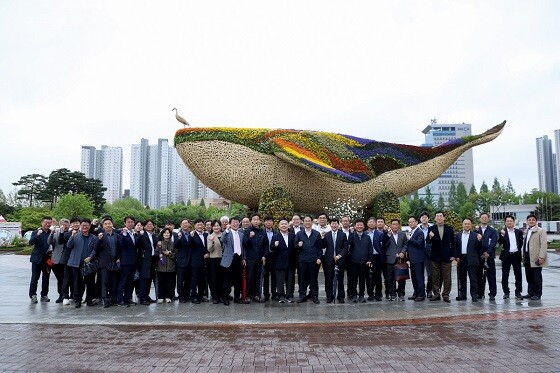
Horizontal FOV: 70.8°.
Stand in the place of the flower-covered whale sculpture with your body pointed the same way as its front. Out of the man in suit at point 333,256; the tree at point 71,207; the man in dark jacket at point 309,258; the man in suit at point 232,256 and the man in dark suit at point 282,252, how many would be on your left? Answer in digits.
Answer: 4

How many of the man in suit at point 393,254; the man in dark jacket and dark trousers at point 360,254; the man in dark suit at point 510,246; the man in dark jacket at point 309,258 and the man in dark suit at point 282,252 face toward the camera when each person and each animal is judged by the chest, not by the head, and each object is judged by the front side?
5

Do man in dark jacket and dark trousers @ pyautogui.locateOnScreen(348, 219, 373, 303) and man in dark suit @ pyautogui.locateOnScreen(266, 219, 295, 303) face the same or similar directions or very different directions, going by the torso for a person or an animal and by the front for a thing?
same or similar directions

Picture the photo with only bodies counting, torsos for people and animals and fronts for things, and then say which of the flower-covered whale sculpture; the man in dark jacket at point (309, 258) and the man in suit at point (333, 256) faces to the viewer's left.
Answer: the flower-covered whale sculpture

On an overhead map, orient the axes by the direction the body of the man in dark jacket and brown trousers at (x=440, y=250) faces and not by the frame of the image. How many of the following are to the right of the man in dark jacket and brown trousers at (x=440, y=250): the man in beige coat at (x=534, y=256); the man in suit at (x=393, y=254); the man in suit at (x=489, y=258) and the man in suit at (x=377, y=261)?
2

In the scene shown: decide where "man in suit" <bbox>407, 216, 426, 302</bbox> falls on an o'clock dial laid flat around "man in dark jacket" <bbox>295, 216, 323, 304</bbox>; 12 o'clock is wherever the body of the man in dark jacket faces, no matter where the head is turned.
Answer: The man in suit is roughly at 9 o'clock from the man in dark jacket.

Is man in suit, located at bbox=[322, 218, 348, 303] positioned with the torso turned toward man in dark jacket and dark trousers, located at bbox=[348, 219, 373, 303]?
no

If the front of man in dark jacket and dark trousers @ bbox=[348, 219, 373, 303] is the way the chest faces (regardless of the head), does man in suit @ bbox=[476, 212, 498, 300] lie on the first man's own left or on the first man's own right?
on the first man's own left

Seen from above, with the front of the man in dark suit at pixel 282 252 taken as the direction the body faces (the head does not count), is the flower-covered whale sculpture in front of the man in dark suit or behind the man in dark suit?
behind

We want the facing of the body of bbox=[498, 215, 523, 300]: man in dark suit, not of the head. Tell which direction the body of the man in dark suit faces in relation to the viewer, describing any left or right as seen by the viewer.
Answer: facing the viewer

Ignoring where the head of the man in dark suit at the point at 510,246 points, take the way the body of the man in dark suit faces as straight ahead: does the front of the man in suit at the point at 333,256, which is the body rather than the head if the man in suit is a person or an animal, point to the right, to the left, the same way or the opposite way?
the same way

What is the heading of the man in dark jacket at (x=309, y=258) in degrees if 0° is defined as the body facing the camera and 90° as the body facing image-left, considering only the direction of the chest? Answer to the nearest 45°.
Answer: approximately 0°

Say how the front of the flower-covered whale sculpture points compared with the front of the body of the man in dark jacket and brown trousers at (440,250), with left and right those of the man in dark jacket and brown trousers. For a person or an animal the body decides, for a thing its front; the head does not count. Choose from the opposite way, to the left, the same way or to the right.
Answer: to the right

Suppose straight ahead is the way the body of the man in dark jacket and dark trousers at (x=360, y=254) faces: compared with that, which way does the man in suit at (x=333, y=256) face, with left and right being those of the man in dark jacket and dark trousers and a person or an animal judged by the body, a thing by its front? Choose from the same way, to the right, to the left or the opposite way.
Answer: the same way

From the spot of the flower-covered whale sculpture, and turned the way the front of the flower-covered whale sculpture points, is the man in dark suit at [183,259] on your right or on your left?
on your left

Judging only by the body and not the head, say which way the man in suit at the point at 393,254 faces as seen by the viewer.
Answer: toward the camera

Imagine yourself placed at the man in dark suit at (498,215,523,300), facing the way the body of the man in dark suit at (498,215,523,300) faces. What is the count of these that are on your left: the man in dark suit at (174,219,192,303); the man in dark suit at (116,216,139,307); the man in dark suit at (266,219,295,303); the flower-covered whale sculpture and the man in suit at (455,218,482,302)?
0
